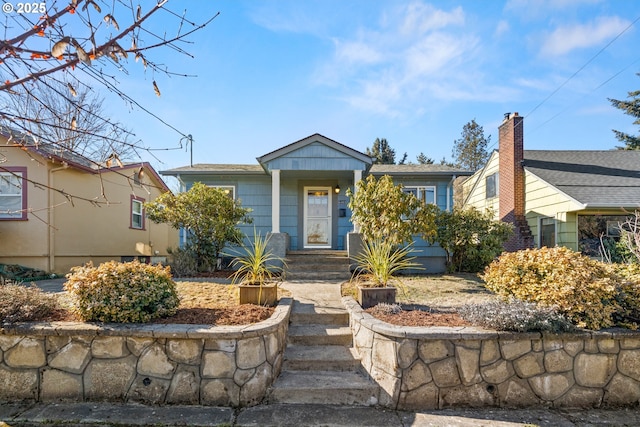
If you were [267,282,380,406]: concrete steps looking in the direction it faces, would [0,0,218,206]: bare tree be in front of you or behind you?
in front

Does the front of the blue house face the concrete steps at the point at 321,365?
yes

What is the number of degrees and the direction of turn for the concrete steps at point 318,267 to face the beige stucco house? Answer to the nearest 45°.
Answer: approximately 90° to its right

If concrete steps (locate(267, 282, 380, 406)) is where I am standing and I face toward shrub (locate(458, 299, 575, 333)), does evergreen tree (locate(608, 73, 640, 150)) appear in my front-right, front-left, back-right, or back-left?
front-left

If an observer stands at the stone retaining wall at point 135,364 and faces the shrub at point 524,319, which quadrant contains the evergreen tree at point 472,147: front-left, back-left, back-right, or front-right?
front-left

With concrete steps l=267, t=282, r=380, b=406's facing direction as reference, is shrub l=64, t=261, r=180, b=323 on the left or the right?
on its right

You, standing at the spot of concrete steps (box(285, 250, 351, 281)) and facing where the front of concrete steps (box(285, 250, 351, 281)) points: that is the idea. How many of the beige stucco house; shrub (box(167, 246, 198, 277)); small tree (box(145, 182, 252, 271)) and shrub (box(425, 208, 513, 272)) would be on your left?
1

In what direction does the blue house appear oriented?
toward the camera

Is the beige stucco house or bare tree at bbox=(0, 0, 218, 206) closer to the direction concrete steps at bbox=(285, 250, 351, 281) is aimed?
the bare tree

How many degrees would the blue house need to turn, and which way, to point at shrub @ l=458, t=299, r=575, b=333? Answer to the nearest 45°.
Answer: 0° — it already faces it

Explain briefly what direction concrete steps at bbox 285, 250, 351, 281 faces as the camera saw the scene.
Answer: facing the viewer

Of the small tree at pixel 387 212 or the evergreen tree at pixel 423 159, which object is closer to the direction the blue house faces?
the small tree

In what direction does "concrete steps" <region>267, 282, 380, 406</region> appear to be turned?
toward the camera

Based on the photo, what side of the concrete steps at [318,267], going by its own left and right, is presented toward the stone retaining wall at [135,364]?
front
